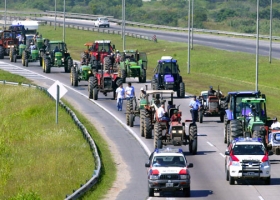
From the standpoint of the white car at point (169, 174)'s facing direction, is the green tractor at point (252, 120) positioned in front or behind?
behind

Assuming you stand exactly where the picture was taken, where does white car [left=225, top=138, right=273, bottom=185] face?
facing the viewer

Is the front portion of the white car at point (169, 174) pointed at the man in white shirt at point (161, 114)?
no

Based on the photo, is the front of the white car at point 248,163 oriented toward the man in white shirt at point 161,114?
no

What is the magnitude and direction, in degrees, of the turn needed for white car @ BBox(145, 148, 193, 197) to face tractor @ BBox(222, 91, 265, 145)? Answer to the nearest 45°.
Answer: approximately 180°

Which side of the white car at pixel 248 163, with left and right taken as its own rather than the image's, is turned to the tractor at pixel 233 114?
back

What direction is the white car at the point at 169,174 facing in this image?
toward the camera

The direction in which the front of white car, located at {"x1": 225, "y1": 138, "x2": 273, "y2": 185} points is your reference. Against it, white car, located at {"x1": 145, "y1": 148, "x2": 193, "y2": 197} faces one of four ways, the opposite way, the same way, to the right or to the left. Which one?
the same way

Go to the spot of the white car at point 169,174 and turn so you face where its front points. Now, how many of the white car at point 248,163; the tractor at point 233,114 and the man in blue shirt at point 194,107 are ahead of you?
0

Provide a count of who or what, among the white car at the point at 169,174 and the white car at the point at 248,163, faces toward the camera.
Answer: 2

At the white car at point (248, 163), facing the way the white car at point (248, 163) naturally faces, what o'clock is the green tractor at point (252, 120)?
The green tractor is roughly at 6 o'clock from the white car.

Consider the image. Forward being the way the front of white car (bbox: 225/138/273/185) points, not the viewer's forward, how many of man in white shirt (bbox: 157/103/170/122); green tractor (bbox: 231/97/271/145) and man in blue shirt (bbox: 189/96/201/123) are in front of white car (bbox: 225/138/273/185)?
0

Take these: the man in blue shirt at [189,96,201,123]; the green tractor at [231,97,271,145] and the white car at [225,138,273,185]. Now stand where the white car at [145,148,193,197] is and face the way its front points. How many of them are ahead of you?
0

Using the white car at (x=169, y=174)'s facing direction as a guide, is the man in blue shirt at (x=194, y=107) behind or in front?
behind
